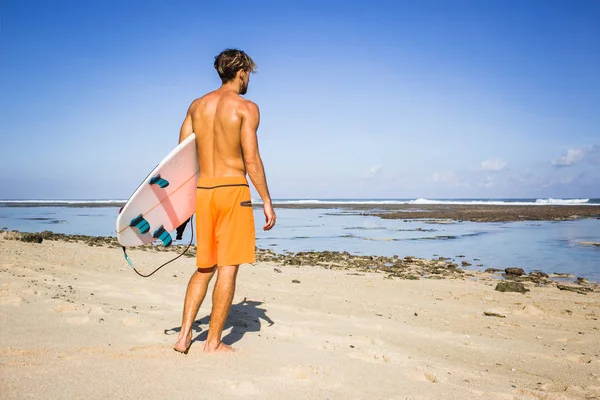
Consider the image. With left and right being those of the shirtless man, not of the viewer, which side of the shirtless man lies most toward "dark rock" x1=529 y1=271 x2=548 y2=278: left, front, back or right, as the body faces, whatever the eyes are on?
front

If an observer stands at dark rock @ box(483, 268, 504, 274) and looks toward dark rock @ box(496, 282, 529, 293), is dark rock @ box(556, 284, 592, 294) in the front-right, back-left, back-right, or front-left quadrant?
front-left

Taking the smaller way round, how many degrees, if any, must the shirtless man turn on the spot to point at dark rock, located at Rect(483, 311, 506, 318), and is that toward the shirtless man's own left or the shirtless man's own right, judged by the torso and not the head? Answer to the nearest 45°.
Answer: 0° — they already face it

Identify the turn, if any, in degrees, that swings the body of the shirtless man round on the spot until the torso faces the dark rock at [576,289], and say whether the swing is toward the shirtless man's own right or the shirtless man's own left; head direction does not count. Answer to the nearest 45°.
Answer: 0° — they already face it

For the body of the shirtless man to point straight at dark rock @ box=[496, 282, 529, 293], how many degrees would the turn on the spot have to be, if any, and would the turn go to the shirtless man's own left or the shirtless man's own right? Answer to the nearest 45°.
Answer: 0° — they already face it

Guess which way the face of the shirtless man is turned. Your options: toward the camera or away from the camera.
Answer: away from the camera

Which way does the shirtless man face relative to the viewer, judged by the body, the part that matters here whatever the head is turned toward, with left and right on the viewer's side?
facing away from the viewer and to the right of the viewer

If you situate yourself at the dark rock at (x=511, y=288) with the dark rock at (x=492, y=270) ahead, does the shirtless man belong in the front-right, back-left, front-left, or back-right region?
back-left

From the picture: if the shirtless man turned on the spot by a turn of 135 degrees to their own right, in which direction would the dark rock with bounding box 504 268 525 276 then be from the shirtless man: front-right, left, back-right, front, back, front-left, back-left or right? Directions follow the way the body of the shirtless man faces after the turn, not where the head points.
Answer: back-left

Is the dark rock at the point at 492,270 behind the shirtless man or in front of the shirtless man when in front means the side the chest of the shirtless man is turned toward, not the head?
in front

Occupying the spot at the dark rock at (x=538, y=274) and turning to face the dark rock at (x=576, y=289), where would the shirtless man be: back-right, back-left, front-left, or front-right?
front-right
